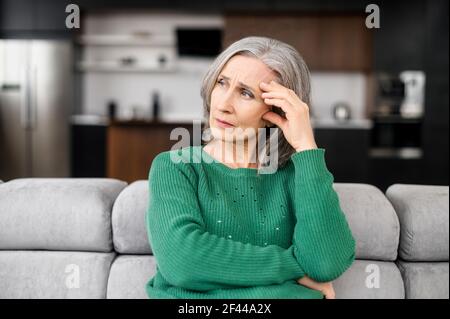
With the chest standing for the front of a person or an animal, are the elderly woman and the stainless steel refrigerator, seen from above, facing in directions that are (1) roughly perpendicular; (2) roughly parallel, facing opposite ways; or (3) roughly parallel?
roughly parallel

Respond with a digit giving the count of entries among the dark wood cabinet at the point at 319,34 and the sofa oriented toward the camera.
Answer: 2

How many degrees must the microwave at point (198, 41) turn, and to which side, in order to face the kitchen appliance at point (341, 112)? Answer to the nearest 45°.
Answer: approximately 90° to its left

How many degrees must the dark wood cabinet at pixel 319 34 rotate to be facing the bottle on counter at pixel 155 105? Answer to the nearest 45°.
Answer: approximately 90° to its right

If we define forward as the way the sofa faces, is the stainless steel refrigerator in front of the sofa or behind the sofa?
behind

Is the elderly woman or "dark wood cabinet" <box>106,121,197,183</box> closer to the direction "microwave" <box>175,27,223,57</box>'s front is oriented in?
the elderly woman

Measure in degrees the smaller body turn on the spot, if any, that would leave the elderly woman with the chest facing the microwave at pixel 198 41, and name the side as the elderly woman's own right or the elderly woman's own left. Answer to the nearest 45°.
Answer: approximately 180°

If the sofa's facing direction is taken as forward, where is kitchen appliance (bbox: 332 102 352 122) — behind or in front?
behind

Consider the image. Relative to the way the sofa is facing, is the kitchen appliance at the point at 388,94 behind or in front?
behind

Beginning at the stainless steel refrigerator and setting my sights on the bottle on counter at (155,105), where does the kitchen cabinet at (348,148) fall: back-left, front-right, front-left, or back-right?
front-right

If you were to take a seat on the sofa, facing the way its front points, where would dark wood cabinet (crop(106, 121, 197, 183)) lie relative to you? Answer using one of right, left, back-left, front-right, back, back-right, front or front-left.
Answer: back

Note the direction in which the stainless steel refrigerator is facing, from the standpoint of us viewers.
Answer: facing the viewer

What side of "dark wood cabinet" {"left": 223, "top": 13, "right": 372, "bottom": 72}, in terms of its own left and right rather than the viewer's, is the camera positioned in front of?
front
